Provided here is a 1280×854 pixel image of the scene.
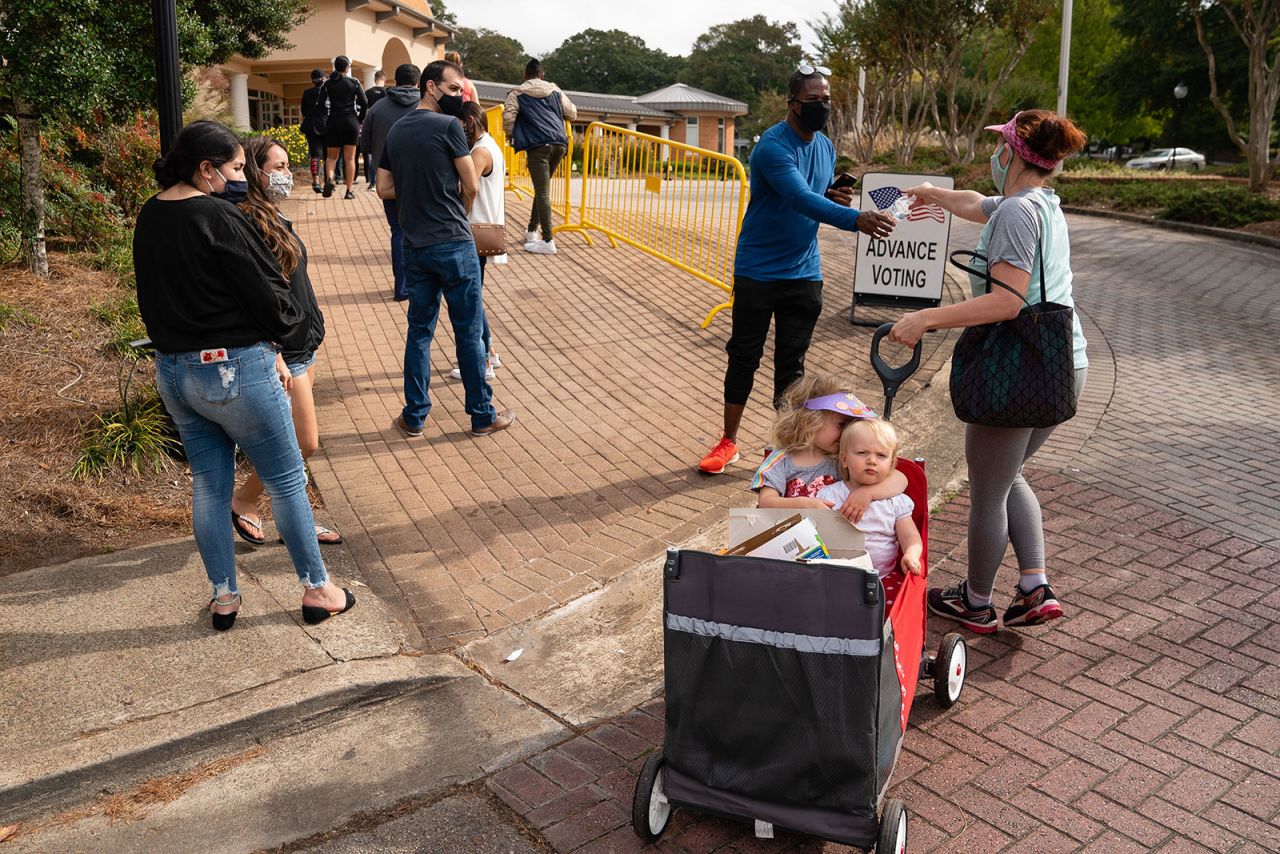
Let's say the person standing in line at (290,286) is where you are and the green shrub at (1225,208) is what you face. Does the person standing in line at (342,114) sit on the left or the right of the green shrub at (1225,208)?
left

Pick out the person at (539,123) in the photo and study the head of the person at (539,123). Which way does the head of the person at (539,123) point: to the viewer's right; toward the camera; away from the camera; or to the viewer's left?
away from the camera

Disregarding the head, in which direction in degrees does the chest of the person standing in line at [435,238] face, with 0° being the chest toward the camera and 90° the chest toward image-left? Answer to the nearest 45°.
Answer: approximately 225°

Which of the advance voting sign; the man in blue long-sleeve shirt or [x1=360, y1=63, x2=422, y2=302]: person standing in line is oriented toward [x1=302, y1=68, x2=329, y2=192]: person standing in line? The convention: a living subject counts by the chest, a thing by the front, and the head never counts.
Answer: [x1=360, y1=63, x2=422, y2=302]: person standing in line

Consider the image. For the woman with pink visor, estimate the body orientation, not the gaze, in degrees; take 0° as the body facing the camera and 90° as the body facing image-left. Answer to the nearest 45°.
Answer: approximately 90°

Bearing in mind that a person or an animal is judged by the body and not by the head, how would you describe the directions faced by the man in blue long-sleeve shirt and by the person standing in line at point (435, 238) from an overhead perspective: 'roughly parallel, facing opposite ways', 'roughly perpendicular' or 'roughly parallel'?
roughly perpendicular

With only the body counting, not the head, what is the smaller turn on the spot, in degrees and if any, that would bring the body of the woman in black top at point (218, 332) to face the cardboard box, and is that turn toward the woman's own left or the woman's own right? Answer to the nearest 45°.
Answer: approximately 90° to the woman's own right

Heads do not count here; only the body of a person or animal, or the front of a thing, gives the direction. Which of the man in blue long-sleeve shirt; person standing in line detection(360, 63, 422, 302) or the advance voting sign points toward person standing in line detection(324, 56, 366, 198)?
person standing in line detection(360, 63, 422, 302)

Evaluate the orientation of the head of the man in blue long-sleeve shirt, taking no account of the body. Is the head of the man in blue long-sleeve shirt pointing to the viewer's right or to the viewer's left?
to the viewer's right

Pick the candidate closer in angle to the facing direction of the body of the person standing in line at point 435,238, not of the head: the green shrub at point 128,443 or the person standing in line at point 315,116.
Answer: the person standing in line

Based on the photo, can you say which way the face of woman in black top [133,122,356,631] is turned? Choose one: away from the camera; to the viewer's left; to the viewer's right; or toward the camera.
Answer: to the viewer's right

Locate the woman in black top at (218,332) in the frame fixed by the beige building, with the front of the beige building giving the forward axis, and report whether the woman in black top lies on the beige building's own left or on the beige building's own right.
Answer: on the beige building's own right
